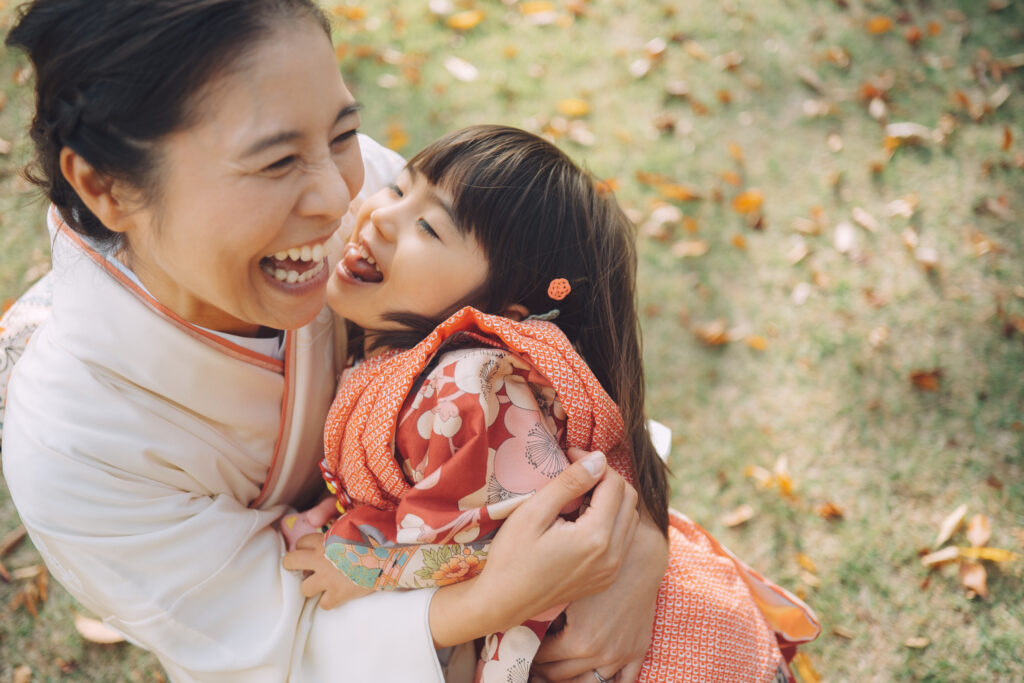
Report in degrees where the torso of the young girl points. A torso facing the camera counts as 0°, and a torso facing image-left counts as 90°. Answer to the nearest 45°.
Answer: approximately 90°

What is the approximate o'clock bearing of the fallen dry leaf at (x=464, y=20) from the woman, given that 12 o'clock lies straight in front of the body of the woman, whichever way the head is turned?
The fallen dry leaf is roughly at 8 o'clock from the woman.

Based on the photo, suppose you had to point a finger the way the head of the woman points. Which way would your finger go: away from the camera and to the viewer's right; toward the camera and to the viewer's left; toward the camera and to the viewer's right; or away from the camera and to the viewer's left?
toward the camera and to the viewer's right

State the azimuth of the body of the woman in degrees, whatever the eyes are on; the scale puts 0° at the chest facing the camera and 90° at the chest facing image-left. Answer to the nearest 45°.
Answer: approximately 315°

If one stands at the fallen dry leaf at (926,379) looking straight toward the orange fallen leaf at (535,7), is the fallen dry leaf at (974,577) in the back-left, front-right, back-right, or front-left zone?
back-left

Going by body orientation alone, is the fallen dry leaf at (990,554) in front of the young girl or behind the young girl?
behind
